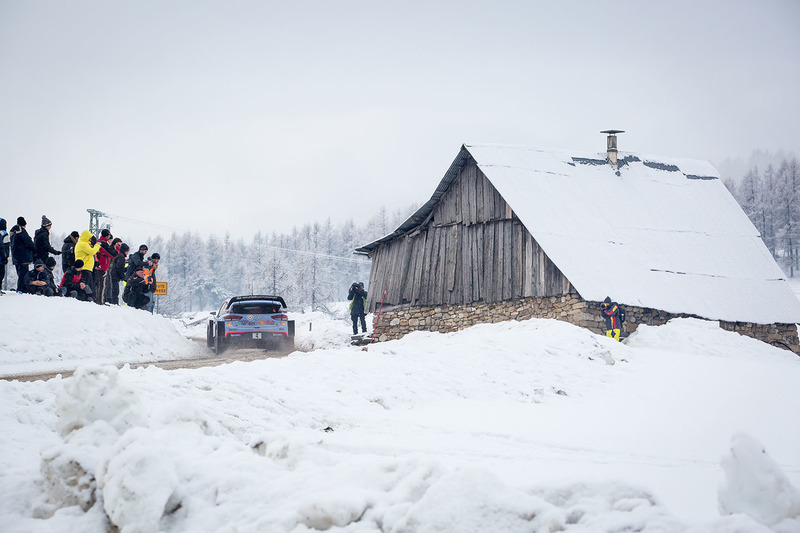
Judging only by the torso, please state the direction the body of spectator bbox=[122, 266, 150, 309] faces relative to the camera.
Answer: to the viewer's right

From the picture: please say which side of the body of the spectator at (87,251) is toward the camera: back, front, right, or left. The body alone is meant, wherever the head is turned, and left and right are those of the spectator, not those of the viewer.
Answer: right

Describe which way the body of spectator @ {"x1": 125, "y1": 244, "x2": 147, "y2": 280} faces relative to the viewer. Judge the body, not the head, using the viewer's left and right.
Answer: facing to the right of the viewer

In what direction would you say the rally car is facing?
away from the camera

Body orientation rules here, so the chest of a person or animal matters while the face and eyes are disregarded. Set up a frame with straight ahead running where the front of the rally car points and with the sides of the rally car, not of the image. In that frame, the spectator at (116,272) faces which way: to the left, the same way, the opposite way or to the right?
to the right

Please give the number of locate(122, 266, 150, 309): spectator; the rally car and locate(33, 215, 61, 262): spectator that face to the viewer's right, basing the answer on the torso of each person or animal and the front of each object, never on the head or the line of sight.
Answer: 2

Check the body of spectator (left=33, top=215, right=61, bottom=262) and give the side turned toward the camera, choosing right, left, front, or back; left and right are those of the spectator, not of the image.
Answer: right

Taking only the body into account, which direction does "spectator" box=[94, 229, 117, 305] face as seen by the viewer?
to the viewer's right

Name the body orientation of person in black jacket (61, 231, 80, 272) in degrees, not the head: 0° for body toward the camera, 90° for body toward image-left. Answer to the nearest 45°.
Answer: approximately 270°

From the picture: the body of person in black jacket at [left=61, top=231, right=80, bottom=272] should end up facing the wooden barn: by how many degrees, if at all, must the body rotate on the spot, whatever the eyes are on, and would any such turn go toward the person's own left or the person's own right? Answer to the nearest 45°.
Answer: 0° — they already face it
